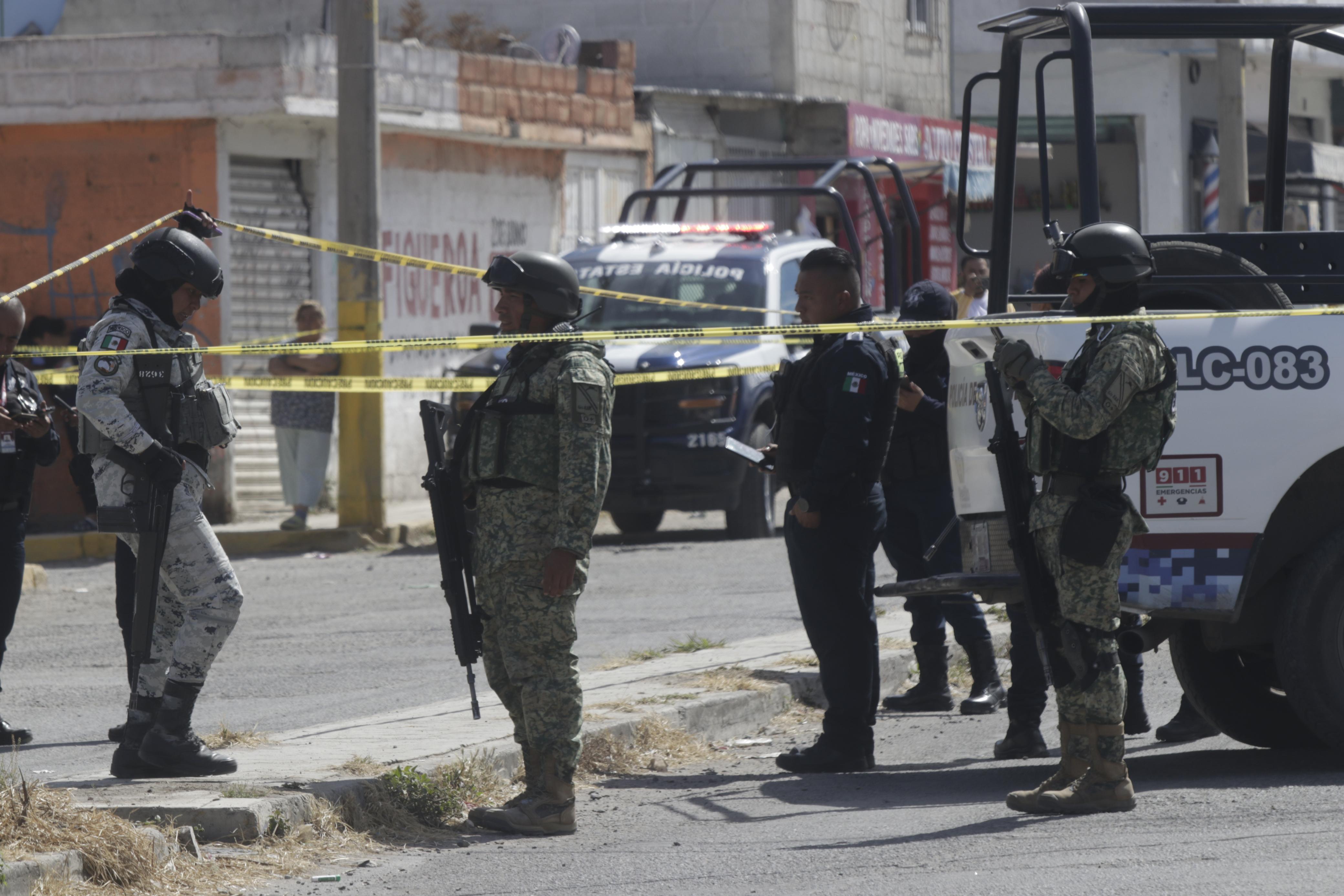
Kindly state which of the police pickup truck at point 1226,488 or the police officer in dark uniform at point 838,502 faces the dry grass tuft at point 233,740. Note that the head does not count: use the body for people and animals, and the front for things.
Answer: the police officer in dark uniform

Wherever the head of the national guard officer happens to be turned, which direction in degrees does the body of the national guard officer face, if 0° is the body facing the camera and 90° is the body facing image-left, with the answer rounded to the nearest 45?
approximately 270°

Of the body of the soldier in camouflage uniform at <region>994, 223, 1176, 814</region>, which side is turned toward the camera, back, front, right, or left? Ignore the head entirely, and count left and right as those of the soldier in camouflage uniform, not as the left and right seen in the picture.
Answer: left

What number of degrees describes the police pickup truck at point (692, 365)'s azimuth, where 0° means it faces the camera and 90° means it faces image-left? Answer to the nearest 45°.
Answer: approximately 45°

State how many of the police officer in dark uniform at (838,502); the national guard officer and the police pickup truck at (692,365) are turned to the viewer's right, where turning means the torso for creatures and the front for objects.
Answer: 1

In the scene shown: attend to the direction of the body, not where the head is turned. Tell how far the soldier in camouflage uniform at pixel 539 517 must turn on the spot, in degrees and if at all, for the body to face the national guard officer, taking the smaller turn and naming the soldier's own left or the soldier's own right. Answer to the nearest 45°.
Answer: approximately 45° to the soldier's own right

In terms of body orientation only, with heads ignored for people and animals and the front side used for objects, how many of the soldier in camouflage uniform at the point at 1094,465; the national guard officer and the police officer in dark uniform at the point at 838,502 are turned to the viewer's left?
2

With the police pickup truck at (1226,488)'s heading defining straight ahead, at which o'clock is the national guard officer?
The national guard officer is roughly at 7 o'clock from the police pickup truck.

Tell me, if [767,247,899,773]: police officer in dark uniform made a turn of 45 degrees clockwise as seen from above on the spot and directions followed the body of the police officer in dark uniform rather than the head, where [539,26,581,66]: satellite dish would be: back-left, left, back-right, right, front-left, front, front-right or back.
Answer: front-right

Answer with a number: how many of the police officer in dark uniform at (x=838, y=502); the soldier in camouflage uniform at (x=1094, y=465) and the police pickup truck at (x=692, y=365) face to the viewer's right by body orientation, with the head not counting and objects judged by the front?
0

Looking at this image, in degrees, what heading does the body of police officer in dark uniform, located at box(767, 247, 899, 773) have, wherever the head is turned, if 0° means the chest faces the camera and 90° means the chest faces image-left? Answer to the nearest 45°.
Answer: approximately 90°

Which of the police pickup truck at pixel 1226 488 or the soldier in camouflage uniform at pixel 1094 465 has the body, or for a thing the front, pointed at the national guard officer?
the soldier in camouflage uniform

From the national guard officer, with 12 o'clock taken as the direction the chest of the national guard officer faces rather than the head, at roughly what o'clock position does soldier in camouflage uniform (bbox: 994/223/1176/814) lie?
The soldier in camouflage uniform is roughly at 1 o'clock from the national guard officer.

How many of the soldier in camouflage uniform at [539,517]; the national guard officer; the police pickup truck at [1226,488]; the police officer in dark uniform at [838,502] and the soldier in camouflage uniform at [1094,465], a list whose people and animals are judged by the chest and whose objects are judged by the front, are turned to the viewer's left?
3

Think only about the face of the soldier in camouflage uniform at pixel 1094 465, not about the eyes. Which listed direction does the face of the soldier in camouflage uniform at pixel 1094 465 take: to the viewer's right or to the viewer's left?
to the viewer's left
